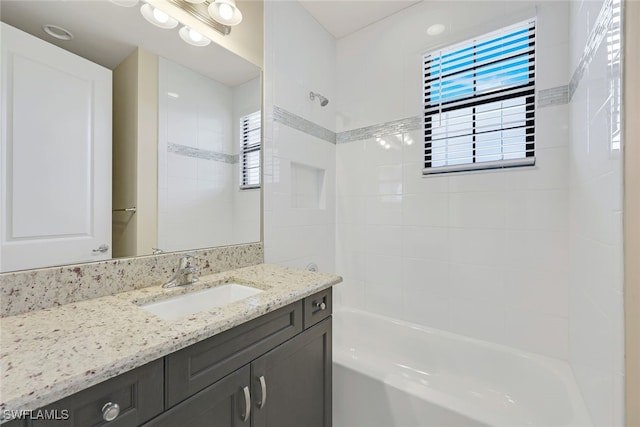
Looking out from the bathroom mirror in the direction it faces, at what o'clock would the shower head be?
The shower head is roughly at 10 o'clock from the bathroom mirror.

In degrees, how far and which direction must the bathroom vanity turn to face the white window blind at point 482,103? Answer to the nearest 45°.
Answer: approximately 45° to its left

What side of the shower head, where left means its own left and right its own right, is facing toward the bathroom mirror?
right

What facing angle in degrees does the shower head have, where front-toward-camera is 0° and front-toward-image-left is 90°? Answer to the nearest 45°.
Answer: approximately 315°

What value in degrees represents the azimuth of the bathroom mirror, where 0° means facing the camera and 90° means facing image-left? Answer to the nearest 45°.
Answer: approximately 315°

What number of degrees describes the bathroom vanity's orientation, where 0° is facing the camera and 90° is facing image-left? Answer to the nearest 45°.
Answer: approximately 315°

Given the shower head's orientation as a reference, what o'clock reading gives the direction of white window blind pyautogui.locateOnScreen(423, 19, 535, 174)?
The white window blind is roughly at 11 o'clock from the shower head.
